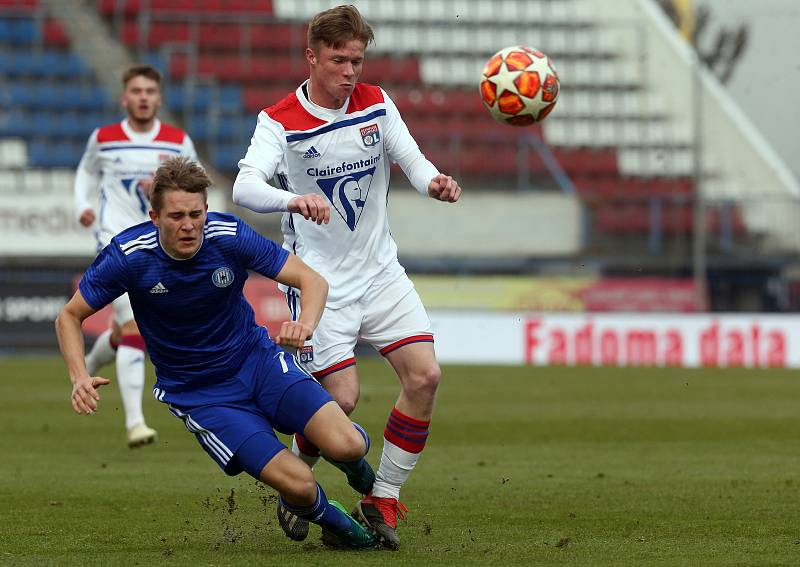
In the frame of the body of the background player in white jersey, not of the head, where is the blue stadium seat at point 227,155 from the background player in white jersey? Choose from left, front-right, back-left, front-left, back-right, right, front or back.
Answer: back

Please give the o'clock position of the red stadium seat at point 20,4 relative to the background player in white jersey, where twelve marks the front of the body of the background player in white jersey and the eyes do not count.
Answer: The red stadium seat is roughly at 6 o'clock from the background player in white jersey.

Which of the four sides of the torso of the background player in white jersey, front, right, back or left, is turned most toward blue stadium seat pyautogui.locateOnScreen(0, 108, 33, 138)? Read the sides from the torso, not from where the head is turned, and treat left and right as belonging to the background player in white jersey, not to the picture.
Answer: back

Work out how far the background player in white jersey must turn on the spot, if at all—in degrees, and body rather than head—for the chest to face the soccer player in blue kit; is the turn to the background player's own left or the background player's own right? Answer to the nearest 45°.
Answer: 0° — they already face them

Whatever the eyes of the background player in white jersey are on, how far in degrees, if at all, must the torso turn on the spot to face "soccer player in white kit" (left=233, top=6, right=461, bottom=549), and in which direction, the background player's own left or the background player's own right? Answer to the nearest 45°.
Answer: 0° — they already face them

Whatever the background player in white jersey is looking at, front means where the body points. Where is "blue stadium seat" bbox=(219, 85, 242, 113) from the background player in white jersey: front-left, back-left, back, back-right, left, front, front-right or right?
back

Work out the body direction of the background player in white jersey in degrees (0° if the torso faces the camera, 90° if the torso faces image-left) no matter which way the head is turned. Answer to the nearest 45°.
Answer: approximately 0°

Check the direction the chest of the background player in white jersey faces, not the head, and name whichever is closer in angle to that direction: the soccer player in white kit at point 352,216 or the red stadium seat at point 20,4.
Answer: the soccer player in white kit

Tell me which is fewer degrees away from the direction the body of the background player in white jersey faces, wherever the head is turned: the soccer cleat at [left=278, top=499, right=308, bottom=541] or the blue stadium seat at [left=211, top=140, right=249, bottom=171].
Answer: the soccer cleat

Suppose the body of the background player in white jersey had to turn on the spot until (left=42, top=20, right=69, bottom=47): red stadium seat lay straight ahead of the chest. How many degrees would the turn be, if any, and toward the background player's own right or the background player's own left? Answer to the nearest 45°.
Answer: approximately 180°

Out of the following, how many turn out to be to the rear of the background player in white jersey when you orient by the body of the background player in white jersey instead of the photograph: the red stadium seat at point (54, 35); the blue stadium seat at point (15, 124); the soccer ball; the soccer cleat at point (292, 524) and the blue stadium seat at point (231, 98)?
3

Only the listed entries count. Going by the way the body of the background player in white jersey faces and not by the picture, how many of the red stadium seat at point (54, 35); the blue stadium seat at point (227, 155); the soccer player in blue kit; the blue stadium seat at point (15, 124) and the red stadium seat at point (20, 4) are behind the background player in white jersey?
4

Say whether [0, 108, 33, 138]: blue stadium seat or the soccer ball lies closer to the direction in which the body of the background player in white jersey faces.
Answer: the soccer ball
